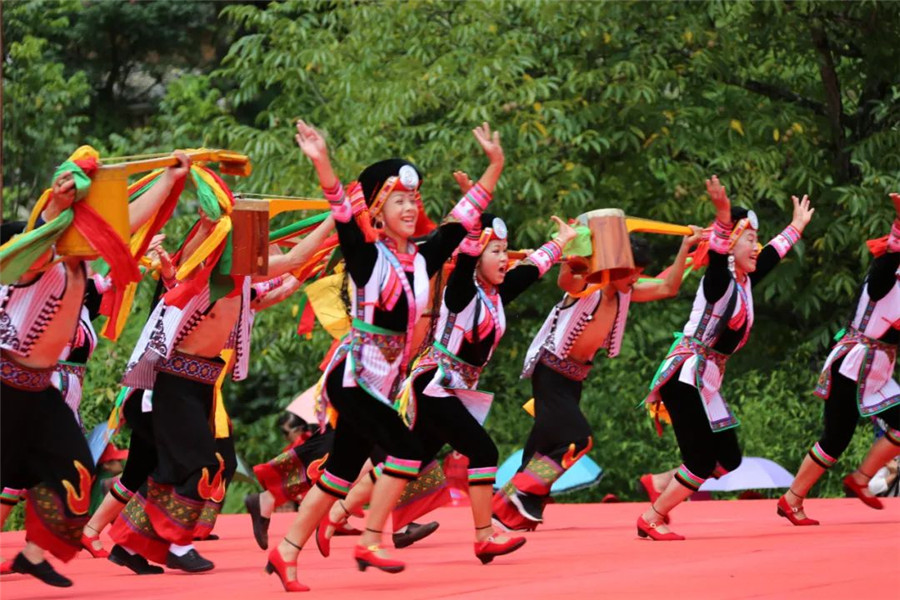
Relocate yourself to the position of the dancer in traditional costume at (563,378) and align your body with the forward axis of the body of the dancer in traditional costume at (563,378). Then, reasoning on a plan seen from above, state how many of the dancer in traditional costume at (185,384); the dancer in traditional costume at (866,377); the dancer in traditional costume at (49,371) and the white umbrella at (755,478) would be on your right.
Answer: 2

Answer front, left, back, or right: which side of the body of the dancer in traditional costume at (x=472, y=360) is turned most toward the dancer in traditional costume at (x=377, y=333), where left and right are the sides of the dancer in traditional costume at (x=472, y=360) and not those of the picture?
right

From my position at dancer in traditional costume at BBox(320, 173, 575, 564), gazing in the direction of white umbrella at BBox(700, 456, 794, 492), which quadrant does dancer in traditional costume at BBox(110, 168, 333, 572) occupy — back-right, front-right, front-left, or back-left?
back-left

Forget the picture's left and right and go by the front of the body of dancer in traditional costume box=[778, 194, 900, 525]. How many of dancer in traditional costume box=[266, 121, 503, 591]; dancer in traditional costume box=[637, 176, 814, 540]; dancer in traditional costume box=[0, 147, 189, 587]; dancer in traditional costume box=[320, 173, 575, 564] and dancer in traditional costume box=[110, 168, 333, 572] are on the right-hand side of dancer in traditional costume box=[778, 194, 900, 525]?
5

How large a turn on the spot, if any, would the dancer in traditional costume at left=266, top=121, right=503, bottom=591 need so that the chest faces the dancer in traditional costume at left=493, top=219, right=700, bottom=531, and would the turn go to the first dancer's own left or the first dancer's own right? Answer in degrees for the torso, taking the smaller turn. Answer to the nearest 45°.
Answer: approximately 90° to the first dancer's own left

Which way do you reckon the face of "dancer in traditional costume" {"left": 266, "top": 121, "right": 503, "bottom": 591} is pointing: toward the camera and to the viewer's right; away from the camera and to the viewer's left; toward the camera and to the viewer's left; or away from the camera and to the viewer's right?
toward the camera and to the viewer's right

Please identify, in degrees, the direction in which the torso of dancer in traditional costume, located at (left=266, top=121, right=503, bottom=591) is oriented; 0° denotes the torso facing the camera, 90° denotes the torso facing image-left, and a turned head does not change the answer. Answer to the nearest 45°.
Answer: approximately 315°

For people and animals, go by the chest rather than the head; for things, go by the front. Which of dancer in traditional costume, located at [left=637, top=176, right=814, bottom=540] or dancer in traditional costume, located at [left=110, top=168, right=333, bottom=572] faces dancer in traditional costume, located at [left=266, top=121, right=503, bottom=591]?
dancer in traditional costume, located at [left=110, top=168, right=333, bottom=572]

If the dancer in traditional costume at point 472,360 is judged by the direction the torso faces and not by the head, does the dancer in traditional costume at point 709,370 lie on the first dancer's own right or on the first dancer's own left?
on the first dancer's own left

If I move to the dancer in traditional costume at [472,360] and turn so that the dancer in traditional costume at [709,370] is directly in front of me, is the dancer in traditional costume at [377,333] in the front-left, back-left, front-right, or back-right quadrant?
back-right
